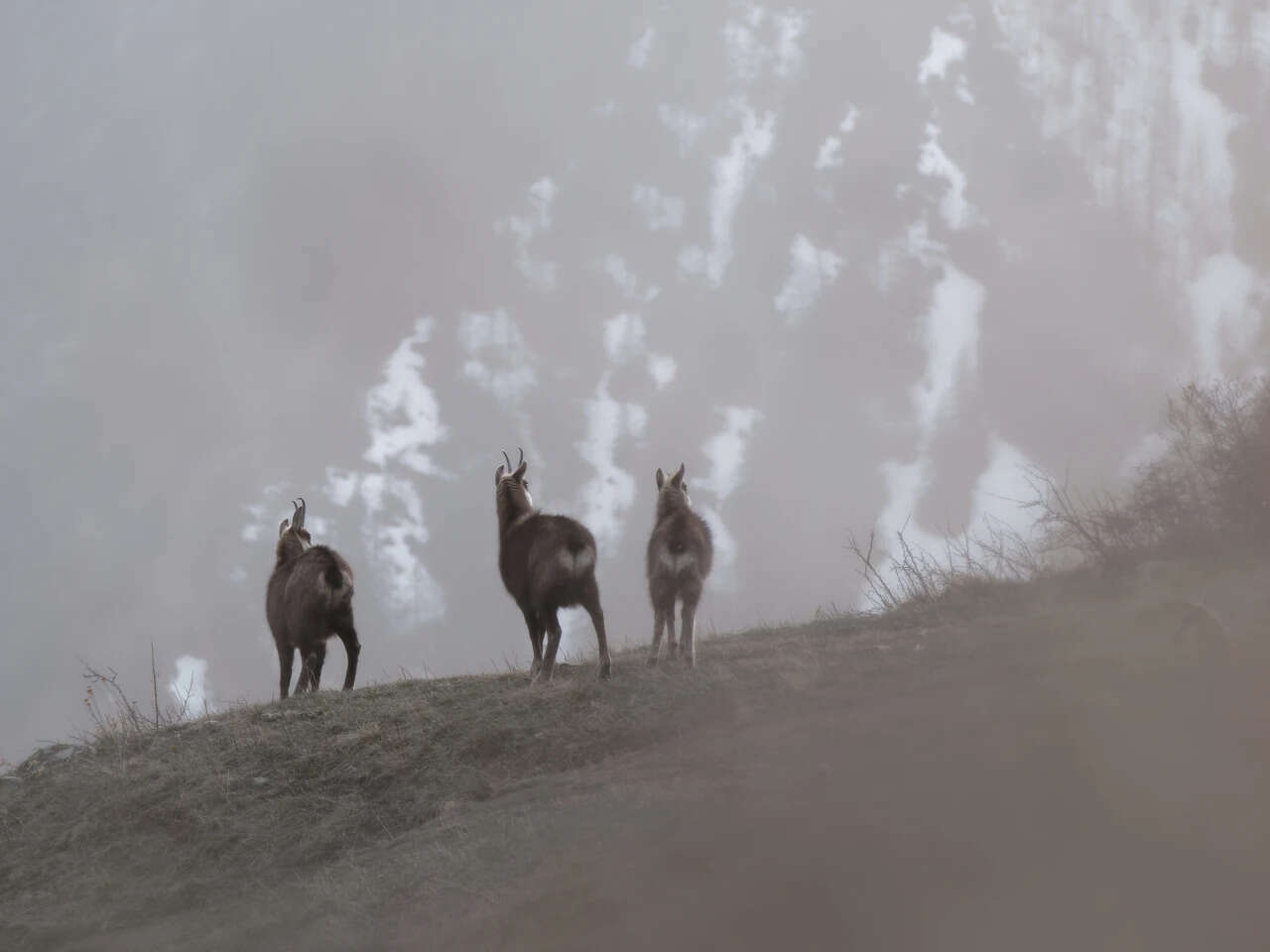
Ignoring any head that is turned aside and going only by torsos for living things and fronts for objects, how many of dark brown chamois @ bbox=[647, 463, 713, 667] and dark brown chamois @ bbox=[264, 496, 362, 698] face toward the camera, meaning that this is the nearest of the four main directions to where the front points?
0

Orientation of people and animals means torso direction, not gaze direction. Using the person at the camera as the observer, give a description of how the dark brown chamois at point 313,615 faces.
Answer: facing away from the viewer and to the left of the viewer

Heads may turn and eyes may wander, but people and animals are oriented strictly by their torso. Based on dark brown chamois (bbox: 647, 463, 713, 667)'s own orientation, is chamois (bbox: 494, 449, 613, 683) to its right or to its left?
on its left

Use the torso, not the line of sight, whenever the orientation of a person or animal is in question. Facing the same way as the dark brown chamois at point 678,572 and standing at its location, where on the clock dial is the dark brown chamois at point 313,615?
the dark brown chamois at point 313,615 is roughly at 10 o'clock from the dark brown chamois at point 678,572.

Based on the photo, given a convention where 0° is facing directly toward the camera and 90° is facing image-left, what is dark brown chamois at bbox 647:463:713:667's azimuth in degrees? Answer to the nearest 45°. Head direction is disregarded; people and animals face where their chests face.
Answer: approximately 180°
